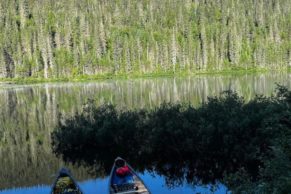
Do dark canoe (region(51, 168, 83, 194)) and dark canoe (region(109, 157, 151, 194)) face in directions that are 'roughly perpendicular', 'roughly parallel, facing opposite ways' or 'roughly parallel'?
roughly parallel

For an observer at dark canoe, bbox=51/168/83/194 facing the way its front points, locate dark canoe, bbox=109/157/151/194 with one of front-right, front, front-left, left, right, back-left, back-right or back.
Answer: back-right

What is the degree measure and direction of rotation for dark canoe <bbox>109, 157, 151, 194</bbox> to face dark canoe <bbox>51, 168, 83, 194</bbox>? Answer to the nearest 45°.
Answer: approximately 45° to its left

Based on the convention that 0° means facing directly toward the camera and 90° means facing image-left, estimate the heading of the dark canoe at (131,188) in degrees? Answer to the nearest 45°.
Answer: approximately 180°

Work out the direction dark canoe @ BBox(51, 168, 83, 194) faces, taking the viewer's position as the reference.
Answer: facing away from the viewer

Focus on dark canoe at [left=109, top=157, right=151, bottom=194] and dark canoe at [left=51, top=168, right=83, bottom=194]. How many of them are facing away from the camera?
2
